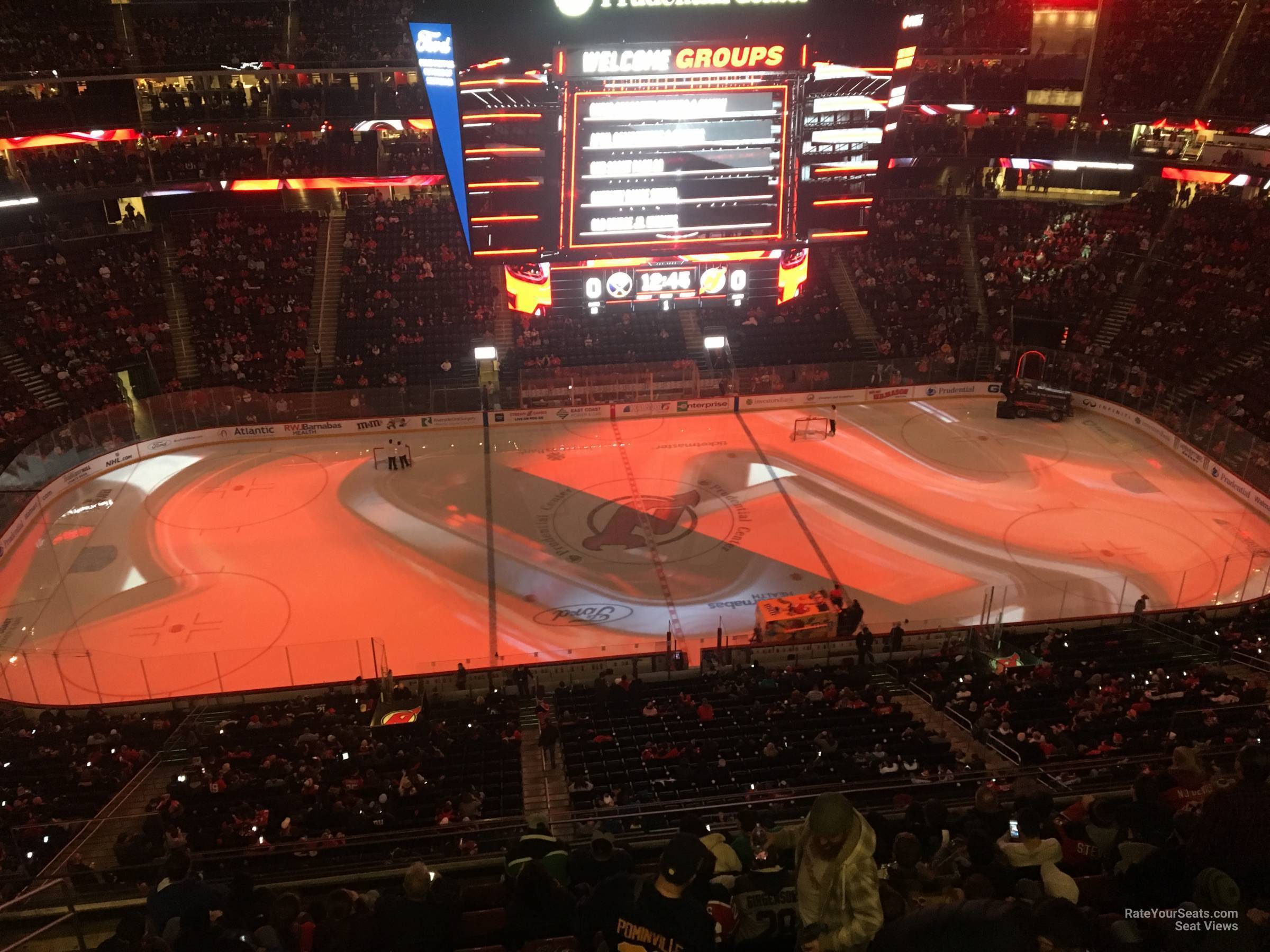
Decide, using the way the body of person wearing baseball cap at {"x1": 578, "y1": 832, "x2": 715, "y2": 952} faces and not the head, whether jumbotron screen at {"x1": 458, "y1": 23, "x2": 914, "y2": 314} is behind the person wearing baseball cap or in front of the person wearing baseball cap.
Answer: in front

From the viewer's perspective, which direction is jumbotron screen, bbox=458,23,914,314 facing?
toward the camera

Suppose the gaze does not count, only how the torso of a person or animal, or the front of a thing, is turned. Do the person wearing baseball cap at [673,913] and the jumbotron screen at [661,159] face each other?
yes

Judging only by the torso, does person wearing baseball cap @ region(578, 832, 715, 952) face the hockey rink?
yes

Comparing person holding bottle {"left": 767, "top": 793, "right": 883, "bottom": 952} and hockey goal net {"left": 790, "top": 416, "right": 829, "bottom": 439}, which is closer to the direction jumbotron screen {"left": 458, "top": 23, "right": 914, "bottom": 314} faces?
the person holding bottle

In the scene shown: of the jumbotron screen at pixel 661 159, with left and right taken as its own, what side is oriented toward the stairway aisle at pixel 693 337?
back

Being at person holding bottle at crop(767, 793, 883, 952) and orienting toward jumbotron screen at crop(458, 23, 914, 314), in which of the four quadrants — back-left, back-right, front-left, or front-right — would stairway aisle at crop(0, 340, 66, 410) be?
front-left

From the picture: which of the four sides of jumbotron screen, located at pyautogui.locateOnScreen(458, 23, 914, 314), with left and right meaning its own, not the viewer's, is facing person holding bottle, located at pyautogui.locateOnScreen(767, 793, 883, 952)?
front

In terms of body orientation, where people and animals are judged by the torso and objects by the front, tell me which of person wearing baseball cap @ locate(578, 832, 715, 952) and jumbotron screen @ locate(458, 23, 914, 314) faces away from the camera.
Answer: the person wearing baseball cap

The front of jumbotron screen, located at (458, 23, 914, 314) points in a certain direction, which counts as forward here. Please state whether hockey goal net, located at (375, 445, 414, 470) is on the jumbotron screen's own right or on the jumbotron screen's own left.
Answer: on the jumbotron screen's own right

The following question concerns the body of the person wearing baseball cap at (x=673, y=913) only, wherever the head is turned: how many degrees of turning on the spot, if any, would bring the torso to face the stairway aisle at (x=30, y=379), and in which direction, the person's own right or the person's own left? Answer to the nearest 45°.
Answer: approximately 45° to the person's own left

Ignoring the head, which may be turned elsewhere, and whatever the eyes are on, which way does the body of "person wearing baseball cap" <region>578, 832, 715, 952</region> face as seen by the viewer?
away from the camera

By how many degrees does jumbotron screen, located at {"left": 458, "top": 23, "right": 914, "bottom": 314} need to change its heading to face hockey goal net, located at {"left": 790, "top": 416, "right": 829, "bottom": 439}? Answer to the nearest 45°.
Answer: approximately 135° to its left

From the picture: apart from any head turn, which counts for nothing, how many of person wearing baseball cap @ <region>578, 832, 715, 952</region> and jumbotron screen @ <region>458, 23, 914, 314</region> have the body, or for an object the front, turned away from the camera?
1

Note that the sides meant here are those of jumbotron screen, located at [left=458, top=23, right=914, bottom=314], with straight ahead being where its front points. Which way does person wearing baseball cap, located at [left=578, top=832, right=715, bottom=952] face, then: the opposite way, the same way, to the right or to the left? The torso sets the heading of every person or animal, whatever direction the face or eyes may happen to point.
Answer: the opposite way
